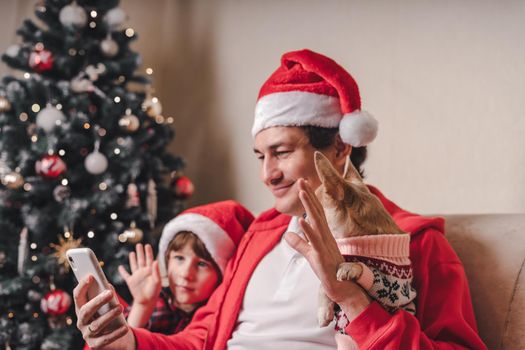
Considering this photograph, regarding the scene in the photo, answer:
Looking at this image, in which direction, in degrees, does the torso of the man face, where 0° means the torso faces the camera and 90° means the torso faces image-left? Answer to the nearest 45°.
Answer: approximately 45°

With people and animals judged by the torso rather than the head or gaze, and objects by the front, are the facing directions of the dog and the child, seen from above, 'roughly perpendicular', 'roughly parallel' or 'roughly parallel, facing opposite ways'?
roughly perpendicular

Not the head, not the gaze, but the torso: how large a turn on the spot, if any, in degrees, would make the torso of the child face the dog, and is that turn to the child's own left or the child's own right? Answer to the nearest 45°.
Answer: approximately 45° to the child's own left

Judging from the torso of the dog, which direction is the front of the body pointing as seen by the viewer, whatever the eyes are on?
to the viewer's left

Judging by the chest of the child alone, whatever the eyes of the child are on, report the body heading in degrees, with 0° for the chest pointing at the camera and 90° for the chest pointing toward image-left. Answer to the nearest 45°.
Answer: approximately 0°

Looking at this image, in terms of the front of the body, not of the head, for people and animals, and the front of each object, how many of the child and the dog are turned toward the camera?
1

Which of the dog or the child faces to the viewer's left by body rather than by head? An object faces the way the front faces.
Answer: the dog

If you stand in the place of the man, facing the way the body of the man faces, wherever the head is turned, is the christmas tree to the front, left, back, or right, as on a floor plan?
right
